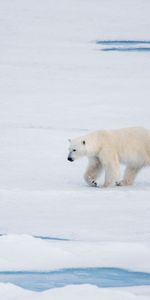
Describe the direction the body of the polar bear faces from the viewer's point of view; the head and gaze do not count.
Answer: to the viewer's left
